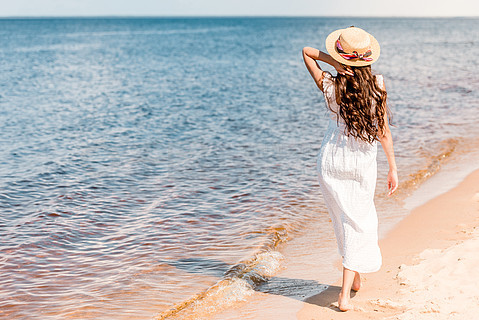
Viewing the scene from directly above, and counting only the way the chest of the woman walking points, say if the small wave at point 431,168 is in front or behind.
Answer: in front

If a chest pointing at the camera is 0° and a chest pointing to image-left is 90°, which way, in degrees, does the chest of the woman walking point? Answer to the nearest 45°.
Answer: approximately 180°

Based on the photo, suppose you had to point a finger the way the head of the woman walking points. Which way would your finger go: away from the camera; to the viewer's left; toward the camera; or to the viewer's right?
away from the camera

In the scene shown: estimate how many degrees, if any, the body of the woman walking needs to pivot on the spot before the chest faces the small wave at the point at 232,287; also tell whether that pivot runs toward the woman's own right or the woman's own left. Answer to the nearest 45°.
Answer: approximately 45° to the woman's own left
